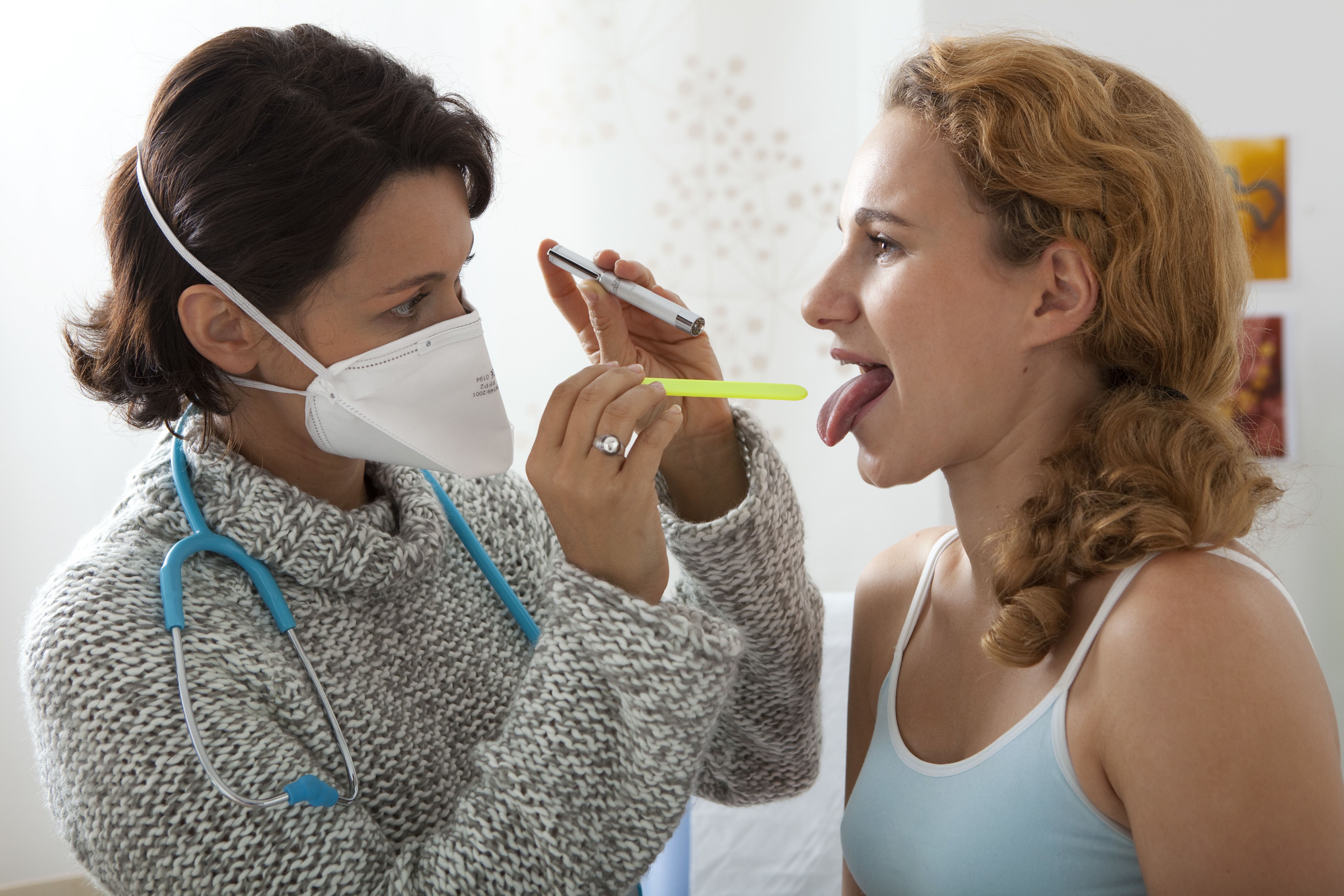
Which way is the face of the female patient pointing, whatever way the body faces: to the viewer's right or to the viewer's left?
to the viewer's left

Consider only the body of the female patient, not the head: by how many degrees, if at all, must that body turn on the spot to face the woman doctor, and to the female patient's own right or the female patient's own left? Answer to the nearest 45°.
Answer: approximately 45° to the female patient's own right

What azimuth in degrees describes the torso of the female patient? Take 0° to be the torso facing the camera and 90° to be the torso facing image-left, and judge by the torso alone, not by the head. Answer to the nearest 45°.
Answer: approximately 45°

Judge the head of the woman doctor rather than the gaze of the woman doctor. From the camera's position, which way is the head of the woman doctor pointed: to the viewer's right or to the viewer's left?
to the viewer's right

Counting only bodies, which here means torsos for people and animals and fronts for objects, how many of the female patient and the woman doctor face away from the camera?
0

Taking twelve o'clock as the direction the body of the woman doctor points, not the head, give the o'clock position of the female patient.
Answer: The female patient is roughly at 11 o'clock from the woman doctor.

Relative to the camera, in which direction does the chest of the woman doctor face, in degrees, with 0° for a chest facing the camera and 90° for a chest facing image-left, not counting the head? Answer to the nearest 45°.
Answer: approximately 315°
